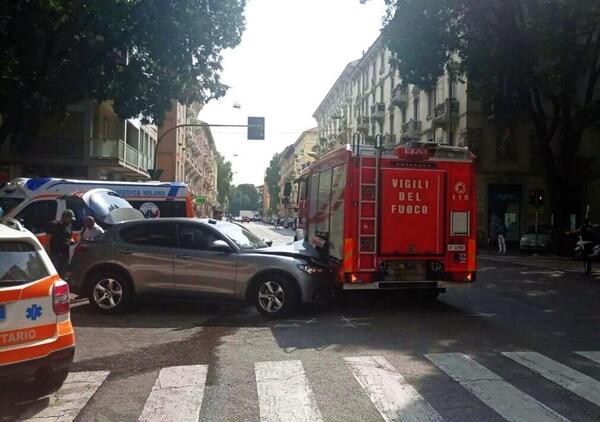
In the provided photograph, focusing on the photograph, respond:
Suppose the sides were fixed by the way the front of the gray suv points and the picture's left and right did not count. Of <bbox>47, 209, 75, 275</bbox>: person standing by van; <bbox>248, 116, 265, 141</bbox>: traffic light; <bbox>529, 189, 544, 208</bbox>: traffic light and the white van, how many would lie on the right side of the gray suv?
0

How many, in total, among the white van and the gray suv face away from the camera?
0

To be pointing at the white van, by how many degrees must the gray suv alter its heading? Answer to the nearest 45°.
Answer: approximately 135° to its left

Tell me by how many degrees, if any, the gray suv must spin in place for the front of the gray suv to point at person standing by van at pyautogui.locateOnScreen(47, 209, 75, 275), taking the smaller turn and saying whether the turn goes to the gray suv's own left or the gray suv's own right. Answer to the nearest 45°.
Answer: approximately 135° to the gray suv's own left

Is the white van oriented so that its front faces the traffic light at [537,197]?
no

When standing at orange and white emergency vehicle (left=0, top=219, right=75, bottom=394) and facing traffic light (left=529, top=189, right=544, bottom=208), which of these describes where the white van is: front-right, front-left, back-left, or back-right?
front-left

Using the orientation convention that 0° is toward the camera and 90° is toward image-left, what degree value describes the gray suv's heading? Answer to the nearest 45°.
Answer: approximately 270°

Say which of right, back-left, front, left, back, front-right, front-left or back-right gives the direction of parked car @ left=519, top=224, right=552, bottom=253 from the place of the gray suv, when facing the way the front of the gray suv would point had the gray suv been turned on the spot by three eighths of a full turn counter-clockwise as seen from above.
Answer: right

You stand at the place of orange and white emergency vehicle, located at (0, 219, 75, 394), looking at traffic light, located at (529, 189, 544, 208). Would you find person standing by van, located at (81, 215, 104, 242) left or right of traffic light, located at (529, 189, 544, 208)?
left

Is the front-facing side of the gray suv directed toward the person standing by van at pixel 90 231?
no
